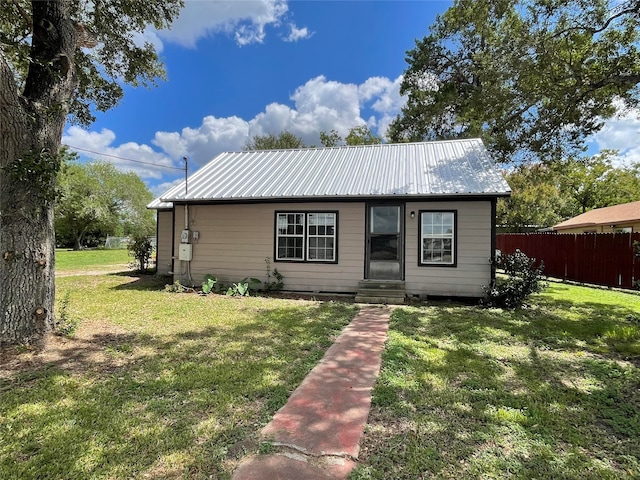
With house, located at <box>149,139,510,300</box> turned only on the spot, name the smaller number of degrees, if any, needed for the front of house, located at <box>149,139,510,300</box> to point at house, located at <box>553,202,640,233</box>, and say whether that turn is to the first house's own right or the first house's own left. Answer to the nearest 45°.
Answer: approximately 135° to the first house's own left

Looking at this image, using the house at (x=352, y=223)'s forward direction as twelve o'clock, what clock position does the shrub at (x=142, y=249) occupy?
The shrub is roughly at 4 o'clock from the house.

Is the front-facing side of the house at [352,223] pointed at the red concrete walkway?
yes

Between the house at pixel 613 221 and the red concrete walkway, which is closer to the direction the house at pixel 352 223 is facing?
the red concrete walkway

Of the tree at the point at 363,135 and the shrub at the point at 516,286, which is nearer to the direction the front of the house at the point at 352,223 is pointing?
the shrub

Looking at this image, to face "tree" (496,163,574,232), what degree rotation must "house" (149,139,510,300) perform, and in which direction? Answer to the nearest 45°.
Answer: approximately 135° to its left

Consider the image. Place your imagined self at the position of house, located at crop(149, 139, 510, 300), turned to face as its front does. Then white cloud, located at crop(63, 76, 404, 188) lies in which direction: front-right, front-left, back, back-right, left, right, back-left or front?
back

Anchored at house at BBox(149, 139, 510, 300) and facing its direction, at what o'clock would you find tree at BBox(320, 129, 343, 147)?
The tree is roughly at 6 o'clock from the house.

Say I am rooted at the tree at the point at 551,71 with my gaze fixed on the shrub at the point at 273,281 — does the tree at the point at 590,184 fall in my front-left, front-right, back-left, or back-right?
back-right

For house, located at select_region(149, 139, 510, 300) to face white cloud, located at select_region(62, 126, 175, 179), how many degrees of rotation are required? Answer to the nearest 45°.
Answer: approximately 135° to its right

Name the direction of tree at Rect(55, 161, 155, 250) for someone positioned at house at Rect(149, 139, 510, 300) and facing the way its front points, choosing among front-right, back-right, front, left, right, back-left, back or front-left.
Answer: back-right

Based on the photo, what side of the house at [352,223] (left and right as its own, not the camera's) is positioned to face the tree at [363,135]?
back

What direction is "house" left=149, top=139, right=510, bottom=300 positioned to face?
toward the camera
